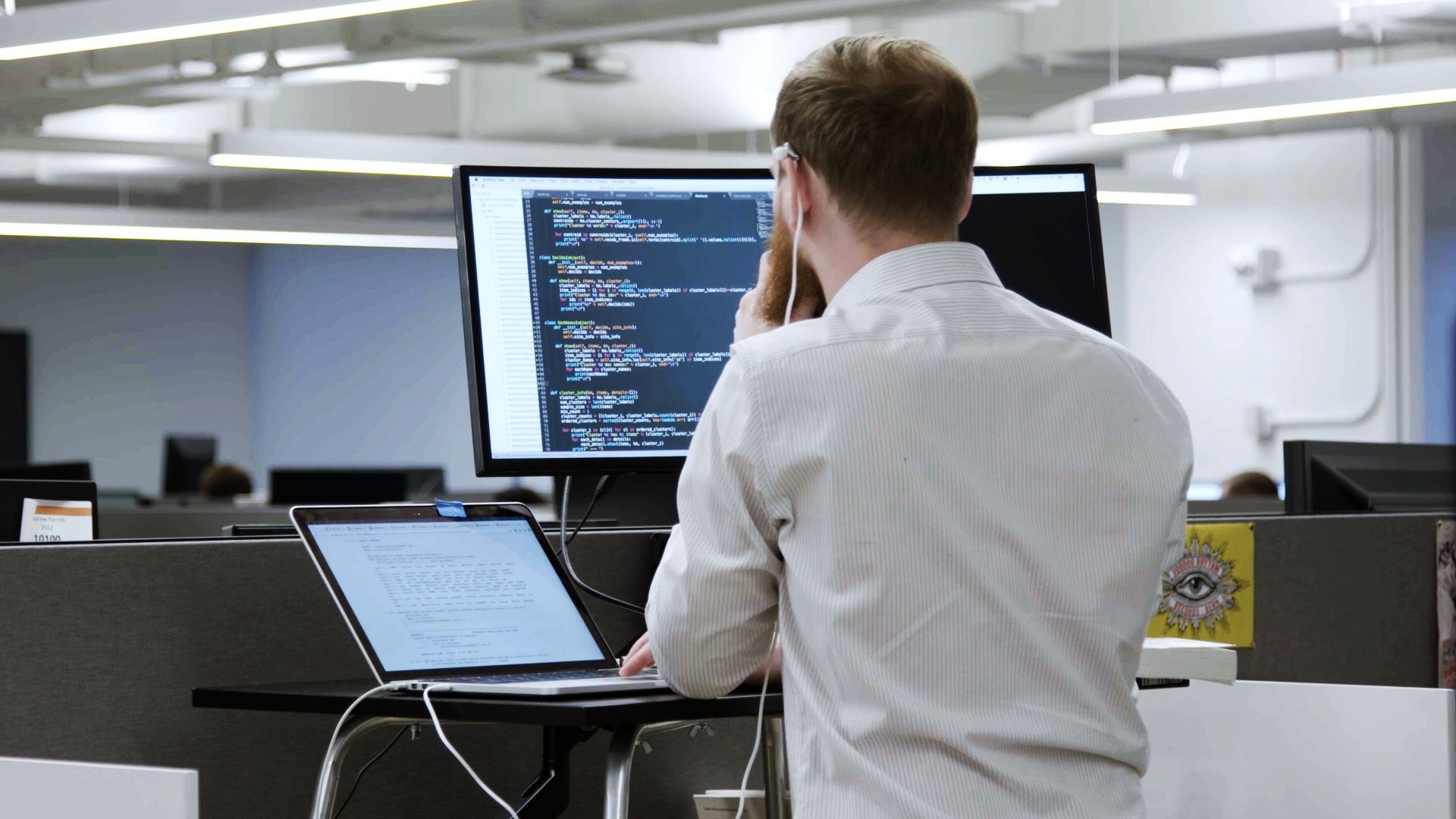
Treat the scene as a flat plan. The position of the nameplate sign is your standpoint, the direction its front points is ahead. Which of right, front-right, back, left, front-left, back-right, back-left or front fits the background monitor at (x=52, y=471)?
back

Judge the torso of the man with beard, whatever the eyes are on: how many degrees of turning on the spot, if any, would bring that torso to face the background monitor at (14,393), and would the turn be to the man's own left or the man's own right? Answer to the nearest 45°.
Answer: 0° — they already face it

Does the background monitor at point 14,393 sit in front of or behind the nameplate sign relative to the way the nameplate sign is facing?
behind

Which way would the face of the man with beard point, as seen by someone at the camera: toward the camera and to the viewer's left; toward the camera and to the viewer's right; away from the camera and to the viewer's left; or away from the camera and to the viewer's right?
away from the camera and to the viewer's left

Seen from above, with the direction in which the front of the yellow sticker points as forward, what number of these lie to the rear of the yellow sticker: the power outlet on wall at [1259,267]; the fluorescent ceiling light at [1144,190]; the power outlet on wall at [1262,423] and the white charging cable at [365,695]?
3

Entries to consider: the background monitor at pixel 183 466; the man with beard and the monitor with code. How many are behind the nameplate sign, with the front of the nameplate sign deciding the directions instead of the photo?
1

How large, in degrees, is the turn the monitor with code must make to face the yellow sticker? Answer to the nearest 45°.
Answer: approximately 135° to its left

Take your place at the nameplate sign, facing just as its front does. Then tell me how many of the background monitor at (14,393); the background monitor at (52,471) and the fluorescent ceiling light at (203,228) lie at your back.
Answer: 3
